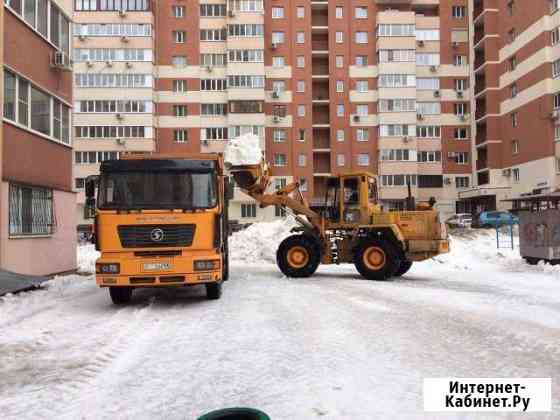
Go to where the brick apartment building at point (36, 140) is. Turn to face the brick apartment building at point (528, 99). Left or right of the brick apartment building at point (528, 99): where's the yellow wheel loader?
right

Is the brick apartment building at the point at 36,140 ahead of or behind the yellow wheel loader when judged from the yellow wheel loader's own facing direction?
ahead

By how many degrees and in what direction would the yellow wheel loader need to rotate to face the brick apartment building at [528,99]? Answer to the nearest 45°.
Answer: approximately 135° to its right

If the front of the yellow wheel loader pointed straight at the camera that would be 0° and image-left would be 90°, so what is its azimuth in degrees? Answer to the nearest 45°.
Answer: approximately 90°

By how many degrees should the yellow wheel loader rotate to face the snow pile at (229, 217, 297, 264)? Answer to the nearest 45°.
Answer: approximately 45° to its right
